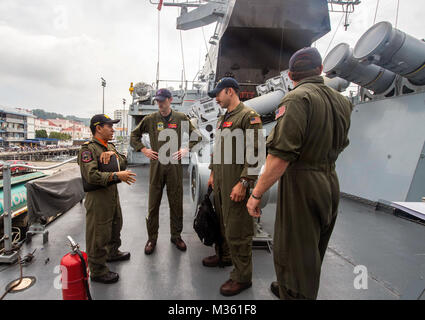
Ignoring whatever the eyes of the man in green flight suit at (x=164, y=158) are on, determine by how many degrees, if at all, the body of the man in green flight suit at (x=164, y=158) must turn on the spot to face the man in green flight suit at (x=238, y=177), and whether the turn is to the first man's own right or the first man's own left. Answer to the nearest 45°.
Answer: approximately 45° to the first man's own left

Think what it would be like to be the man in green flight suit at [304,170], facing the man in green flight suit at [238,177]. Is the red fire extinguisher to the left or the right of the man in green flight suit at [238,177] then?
left

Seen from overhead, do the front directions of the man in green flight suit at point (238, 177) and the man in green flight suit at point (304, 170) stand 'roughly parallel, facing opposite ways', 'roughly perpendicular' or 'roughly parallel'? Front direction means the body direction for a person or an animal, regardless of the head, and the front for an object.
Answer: roughly perpendicular

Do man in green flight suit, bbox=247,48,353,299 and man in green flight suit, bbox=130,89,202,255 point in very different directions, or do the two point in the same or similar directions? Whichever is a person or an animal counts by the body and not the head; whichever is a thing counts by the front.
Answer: very different directions

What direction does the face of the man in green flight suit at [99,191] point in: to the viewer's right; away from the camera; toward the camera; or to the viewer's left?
to the viewer's right

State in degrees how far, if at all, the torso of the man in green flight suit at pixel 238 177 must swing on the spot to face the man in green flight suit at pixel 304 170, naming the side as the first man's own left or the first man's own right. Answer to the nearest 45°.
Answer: approximately 90° to the first man's own left

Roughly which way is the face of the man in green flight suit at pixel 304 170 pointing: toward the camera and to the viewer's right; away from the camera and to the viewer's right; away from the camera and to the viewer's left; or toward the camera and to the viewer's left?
away from the camera and to the viewer's left

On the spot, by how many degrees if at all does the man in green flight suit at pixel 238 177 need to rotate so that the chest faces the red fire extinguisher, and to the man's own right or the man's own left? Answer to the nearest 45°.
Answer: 0° — they already face it

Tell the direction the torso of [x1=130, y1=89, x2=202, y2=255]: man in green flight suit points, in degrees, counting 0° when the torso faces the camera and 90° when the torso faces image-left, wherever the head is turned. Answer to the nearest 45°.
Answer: approximately 0°
